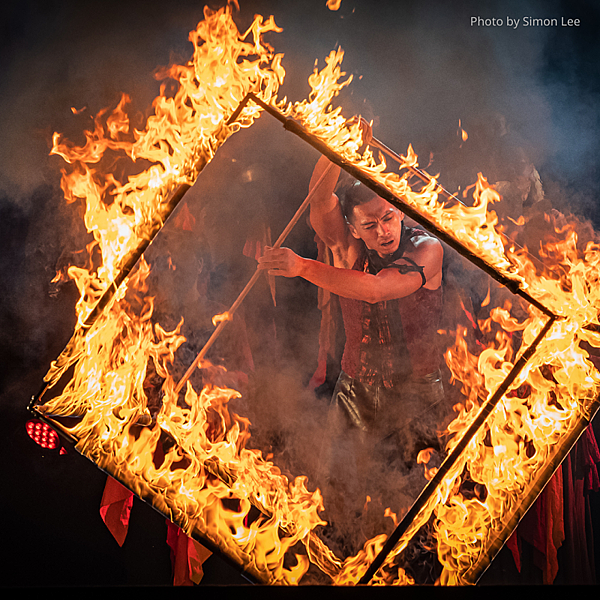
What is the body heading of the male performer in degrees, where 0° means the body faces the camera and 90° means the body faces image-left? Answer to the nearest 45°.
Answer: approximately 0°
